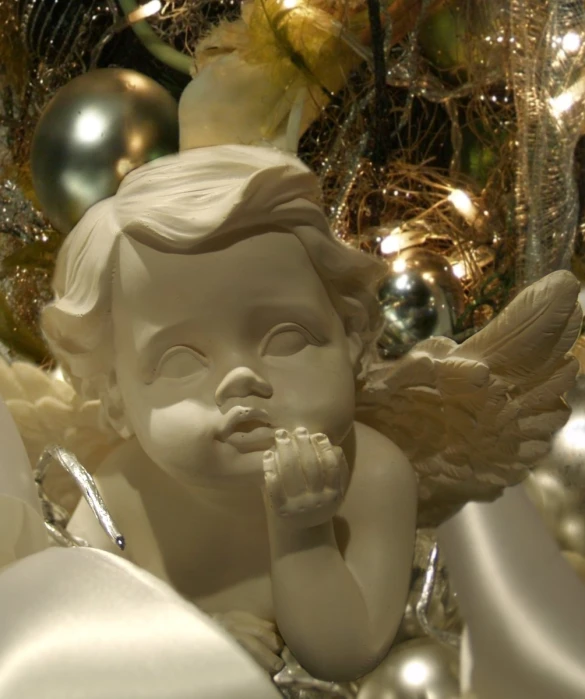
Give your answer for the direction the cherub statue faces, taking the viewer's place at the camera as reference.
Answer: facing the viewer
